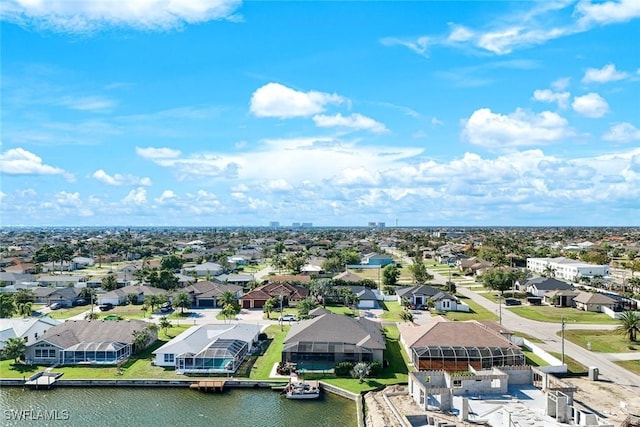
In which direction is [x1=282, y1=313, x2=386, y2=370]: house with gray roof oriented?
away from the camera

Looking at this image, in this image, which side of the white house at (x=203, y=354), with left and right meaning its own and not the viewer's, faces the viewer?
back

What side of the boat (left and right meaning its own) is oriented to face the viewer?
right

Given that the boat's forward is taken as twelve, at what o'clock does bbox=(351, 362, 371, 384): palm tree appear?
The palm tree is roughly at 11 o'clock from the boat.

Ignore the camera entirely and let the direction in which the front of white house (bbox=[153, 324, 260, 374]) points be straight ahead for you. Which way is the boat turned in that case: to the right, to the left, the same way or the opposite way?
to the right

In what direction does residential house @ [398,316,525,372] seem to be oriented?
away from the camera

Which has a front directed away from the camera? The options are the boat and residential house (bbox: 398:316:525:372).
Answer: the residential house

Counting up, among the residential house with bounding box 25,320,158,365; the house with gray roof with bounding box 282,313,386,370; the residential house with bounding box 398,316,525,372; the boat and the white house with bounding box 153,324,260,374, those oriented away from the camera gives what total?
4

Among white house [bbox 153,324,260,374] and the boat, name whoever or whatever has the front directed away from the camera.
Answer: the white house

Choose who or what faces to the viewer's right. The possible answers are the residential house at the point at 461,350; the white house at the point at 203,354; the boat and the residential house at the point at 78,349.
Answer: the boat

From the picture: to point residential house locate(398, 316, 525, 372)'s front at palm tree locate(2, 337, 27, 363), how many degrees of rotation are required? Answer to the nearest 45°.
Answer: approximately 90° to its left

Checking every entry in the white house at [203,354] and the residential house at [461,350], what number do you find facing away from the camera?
2

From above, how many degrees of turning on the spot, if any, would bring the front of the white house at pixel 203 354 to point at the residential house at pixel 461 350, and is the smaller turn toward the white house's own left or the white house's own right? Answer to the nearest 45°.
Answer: approximately 90° to the white house's own right

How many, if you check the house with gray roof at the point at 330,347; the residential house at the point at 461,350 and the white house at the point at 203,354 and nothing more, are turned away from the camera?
3

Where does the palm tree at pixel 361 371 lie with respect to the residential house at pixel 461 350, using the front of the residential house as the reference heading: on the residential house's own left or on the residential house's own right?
on the residential house's own left

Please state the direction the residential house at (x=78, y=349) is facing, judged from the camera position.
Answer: facing away from the viewer
